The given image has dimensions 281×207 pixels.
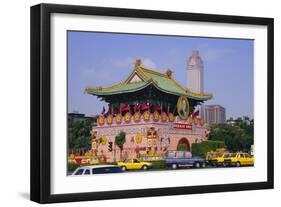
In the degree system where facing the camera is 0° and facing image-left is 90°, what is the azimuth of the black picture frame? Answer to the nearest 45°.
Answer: approximately 315°
